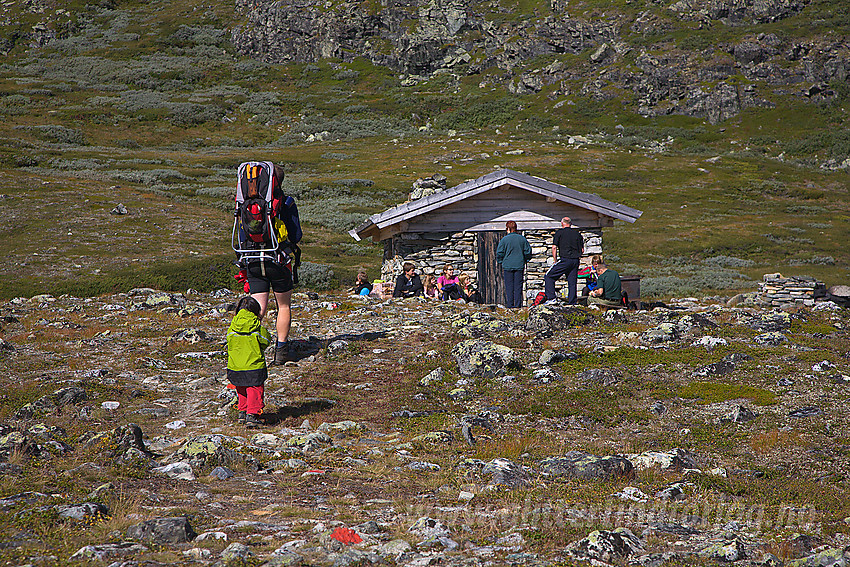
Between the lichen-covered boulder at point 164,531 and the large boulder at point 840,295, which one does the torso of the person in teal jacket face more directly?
the large boulder

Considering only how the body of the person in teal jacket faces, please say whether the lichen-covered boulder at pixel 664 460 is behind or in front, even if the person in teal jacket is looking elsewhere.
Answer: behind

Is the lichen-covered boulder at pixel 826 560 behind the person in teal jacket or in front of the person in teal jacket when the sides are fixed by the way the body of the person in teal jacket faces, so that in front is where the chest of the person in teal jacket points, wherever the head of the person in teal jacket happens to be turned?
behind

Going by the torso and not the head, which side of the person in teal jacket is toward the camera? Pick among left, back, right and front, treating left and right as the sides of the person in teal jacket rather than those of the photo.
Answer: back

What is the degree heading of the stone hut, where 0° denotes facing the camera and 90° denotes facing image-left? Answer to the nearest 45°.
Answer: approximately 0°

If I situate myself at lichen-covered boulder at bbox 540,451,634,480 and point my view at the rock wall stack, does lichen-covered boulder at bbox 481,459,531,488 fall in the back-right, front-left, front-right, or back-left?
back-left

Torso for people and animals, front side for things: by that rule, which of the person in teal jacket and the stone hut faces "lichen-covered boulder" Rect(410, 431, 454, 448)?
the stone hut

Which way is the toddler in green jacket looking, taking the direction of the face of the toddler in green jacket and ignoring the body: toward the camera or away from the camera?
away from the camera

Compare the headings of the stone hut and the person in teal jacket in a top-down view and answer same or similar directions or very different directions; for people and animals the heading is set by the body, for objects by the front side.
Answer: very different directions

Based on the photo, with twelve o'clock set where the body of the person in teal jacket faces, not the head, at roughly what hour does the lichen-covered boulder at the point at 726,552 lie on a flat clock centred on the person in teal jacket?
The lichen-covered boulder is roughly at 6 o'clock from the person in teal jacket.

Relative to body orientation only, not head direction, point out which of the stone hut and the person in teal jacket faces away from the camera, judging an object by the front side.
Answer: the person in teal jacket
